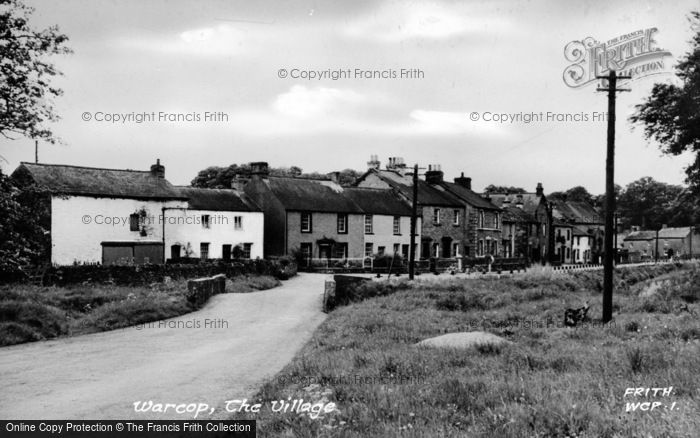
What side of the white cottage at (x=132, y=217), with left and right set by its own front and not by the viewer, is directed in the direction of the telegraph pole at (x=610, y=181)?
front

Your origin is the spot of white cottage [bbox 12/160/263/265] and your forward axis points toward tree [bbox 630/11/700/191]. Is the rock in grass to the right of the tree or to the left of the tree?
right

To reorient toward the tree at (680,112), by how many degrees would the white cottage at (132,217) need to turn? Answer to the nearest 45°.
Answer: approximately 45° to its left

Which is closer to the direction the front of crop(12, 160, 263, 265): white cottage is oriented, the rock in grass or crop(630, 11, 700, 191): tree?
the rock in grass

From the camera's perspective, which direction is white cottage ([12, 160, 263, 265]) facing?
toward the camera
